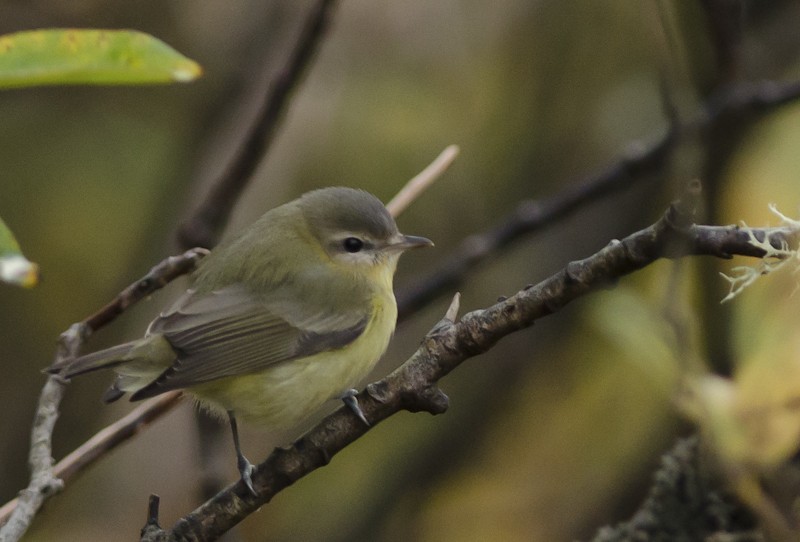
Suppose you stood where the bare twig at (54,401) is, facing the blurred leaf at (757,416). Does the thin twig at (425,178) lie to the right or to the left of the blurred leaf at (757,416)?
left

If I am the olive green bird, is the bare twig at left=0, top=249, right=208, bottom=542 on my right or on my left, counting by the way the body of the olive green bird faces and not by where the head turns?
on my right

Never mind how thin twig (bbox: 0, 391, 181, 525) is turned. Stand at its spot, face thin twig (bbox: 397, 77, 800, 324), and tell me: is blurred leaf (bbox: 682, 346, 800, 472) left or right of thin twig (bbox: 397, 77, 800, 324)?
right

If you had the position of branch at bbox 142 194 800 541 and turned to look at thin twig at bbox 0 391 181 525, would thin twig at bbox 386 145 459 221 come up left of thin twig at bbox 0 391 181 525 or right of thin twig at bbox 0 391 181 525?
right

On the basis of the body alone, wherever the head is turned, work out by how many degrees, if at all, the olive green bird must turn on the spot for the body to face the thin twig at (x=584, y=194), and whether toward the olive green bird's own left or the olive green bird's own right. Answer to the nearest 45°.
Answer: approximately 45° to the olive green bird's own left

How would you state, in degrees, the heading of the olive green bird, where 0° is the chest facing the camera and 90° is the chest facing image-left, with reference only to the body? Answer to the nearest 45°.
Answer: approximately 270°

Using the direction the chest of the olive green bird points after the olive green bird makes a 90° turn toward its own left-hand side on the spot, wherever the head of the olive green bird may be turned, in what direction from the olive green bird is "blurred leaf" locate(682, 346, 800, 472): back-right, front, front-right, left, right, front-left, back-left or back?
front-right

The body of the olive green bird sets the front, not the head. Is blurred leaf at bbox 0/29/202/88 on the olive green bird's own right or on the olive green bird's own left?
on the olive green bird's own right
